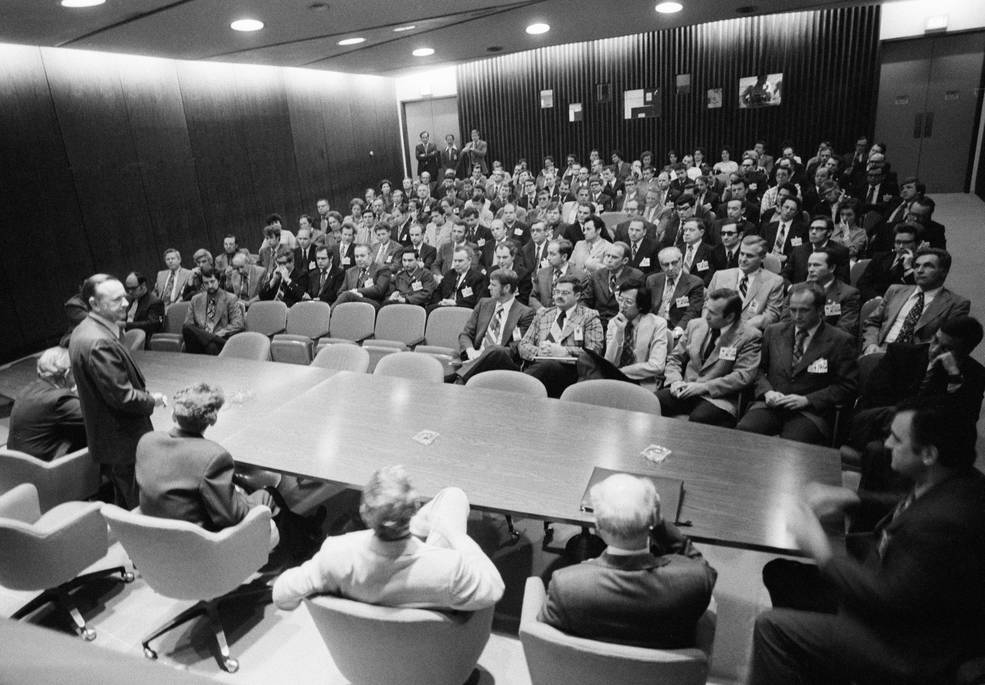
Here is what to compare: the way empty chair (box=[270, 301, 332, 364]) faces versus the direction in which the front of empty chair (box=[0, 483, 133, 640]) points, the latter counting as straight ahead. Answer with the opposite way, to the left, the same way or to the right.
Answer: the opposite way

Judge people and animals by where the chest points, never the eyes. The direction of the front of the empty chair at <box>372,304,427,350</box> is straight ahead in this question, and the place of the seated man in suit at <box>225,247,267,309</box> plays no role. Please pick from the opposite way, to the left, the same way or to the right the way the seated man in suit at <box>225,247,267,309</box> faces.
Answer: the same way

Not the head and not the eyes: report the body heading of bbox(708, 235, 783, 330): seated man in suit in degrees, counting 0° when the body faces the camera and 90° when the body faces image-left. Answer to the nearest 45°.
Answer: approximately 45°

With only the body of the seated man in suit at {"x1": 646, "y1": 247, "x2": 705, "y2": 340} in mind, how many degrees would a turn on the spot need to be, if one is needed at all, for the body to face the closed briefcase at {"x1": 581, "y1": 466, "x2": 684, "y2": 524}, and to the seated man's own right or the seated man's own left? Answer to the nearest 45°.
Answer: approximately 45° to the seated man's own left

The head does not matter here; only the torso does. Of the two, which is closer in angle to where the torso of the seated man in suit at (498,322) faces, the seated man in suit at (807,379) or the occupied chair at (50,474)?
the occupied chair

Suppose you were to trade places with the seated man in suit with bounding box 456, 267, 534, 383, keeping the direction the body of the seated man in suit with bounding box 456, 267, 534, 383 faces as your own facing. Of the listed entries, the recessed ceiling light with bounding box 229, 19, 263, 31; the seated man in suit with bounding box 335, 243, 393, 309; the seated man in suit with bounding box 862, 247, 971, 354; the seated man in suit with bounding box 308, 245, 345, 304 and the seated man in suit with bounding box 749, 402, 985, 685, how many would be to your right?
3

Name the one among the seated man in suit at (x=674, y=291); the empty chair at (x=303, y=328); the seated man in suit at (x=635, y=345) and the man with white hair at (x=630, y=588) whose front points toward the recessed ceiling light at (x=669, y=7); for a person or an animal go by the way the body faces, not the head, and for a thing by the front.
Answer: the man with white hair

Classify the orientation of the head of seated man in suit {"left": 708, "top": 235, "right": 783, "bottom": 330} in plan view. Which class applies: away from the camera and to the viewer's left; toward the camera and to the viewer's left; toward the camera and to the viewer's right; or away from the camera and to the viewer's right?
toward the camera and to the viewer's left

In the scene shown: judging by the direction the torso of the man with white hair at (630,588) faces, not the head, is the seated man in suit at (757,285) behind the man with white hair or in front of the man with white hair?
in front

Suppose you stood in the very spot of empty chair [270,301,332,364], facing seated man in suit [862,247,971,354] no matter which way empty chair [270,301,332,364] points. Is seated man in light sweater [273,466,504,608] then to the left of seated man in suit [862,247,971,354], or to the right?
right

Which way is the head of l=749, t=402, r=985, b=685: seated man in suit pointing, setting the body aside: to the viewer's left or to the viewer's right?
to the viewer's left

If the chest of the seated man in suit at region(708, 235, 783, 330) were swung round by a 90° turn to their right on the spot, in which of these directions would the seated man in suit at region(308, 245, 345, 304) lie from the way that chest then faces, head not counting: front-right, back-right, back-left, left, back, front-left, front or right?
front-left

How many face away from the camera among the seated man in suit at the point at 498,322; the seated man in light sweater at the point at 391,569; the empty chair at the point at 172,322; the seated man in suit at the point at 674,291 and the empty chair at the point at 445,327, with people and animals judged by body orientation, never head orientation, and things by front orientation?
1

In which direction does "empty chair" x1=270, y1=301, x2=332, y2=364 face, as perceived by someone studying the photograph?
facing the viewer and to the left of the viewer

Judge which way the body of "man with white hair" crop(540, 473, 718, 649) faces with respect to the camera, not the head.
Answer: away from the camera

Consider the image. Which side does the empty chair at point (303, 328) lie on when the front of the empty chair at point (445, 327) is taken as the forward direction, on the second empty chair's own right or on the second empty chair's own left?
on the second empty chair's own right

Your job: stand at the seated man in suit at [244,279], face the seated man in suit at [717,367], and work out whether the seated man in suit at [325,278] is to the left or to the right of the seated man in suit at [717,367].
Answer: left

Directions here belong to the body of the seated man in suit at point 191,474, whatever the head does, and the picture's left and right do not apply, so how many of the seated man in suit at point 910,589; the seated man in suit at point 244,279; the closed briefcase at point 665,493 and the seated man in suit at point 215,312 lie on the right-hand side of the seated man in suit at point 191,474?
2
